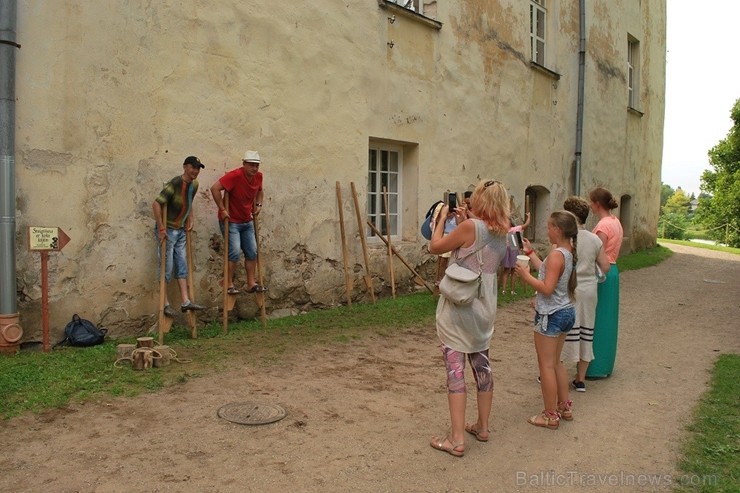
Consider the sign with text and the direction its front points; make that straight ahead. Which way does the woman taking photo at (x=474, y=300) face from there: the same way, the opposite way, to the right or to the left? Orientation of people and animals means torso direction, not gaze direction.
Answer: the opposite way

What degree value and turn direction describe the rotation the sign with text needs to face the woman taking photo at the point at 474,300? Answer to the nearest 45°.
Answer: approximately 45° to its left

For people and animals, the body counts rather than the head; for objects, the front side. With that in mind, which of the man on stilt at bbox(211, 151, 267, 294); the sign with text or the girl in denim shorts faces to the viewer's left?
the girl in denim shorts

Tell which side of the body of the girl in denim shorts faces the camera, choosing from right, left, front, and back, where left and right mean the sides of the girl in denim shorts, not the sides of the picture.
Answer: left

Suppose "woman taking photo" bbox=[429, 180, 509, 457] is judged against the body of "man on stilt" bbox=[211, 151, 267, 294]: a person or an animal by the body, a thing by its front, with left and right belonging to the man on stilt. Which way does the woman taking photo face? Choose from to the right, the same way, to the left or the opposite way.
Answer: the opposite way

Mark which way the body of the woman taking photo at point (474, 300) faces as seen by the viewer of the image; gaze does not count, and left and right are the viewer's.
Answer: facing away from the viewer and to the left of the viewer

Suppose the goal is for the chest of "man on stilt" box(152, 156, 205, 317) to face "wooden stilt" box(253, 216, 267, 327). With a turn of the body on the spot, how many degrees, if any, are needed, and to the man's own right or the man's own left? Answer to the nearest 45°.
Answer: approximately 90° to the man's own left

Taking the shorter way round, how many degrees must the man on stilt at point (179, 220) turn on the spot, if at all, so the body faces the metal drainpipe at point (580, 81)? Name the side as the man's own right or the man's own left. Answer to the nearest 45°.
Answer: approximately 90° to the man's own left

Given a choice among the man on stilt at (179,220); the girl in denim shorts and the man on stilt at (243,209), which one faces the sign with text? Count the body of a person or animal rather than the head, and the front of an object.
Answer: the girl in denim shorts

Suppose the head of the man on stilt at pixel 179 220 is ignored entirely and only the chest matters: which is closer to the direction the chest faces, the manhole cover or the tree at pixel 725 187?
the manhole cover
